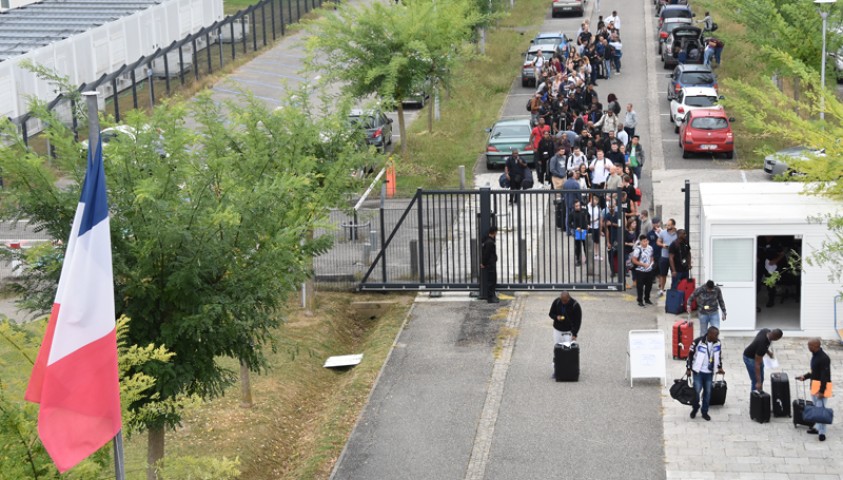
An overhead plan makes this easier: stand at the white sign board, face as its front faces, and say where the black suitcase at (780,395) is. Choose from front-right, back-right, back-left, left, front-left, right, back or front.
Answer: front-left

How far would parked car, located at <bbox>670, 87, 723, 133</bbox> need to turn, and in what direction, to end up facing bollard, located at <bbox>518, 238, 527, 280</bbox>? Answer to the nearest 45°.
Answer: approximately 180°

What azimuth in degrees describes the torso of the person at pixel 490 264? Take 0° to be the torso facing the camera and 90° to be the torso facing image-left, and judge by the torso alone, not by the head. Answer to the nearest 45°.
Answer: approximately 270°

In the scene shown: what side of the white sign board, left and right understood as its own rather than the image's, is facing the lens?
front

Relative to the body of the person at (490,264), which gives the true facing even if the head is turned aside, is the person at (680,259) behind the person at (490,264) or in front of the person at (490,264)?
in front

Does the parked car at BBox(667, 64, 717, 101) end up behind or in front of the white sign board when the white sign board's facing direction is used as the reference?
behind

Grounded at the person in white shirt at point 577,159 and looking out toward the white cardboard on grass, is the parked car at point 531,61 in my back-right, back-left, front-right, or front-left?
back-right

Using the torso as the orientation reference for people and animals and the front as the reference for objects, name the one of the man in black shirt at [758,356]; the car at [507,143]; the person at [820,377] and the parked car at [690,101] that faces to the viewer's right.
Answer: the man in black shirt

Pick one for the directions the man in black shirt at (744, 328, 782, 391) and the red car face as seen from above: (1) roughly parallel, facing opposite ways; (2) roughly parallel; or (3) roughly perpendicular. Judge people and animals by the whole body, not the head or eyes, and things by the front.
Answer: roughly perpendicular
